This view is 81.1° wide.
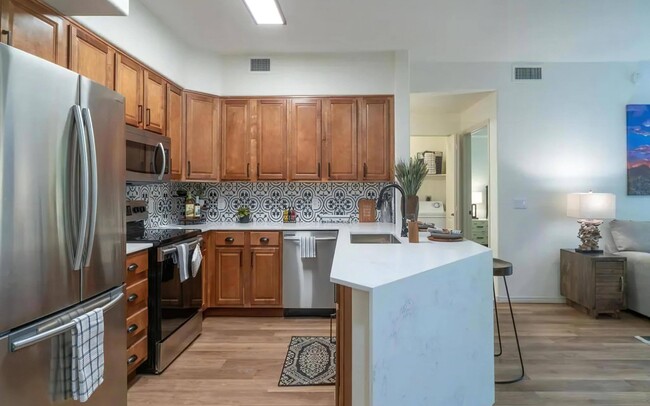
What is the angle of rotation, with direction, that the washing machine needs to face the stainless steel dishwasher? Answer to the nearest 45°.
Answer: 0° — it already faces it

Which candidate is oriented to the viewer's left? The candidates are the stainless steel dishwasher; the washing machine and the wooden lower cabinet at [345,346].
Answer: the wooden lower cabinet

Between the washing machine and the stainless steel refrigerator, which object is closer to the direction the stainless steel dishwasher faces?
the stainless steel refrigerator

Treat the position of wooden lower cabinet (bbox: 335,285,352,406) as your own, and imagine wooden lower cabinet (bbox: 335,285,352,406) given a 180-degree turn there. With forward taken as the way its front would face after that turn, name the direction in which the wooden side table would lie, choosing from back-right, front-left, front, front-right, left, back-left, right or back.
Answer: front-left

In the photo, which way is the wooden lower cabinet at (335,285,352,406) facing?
to the viewer's left

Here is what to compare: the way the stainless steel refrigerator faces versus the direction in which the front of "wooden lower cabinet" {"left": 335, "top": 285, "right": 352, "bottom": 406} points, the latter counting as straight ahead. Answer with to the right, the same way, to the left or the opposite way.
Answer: the opposite way

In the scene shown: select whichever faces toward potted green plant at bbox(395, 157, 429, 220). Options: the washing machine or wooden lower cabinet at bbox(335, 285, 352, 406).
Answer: the washing machine

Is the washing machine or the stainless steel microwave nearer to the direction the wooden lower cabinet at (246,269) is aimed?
the stainless steel microwave

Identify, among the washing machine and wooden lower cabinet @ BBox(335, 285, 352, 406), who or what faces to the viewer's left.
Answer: the wooden lower cabinet

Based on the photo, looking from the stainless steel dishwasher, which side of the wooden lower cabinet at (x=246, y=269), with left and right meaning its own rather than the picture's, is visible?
left

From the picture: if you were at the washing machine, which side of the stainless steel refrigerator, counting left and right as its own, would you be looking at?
left

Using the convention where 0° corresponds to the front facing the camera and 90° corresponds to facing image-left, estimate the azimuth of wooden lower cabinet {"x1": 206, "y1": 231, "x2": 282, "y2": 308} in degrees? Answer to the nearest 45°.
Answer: approximately 0°

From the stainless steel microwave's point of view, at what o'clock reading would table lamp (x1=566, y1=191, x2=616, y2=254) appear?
The table lamp is roughly at 11 o'clock from the stainless steel microwave.

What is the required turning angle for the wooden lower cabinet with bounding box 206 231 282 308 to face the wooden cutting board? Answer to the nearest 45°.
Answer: approximately 90° to its left
